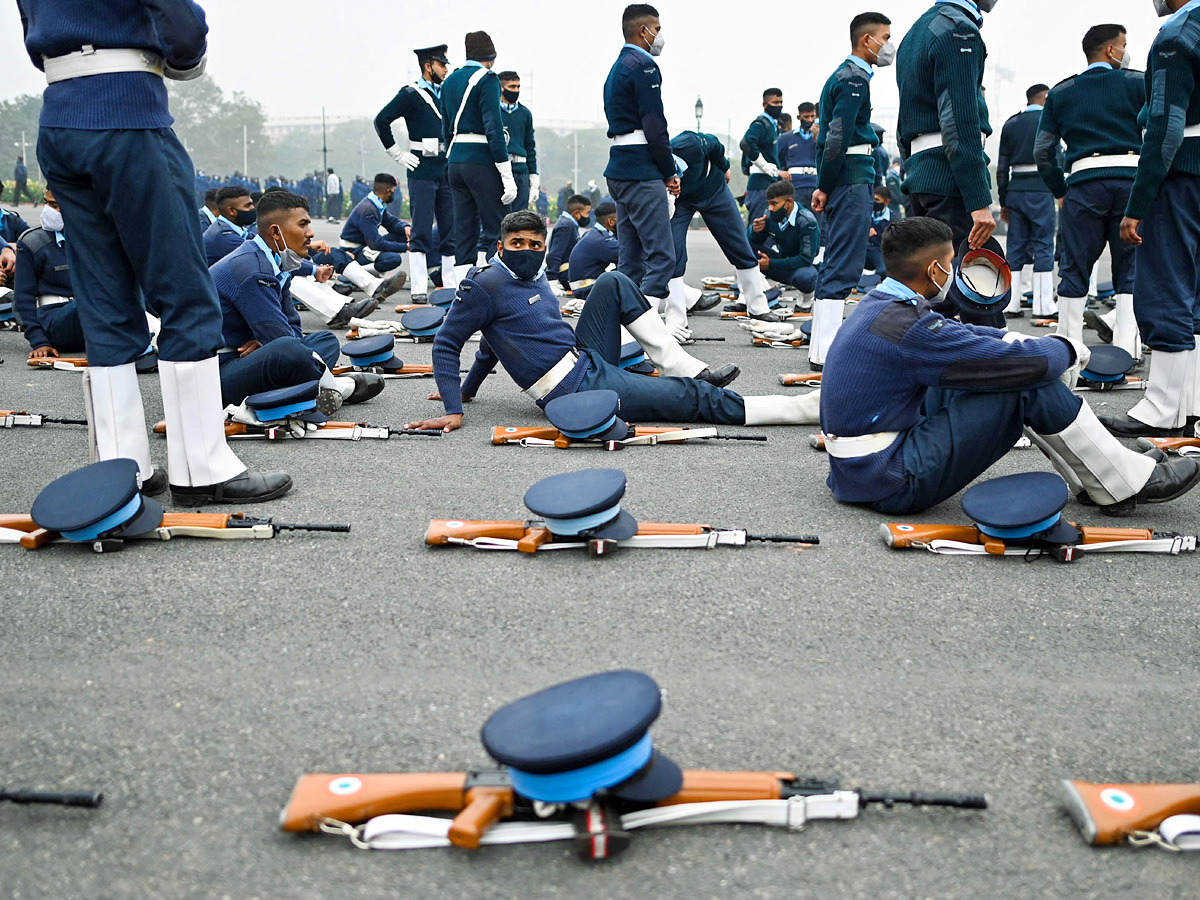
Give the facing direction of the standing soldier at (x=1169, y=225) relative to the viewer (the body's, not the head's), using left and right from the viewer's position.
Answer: facing to the left of the viewer

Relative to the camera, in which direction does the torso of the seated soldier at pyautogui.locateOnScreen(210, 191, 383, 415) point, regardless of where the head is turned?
to the viewer's right

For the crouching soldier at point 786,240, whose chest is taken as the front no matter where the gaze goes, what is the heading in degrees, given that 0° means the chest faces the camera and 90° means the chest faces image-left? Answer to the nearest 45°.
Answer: approximately 45°

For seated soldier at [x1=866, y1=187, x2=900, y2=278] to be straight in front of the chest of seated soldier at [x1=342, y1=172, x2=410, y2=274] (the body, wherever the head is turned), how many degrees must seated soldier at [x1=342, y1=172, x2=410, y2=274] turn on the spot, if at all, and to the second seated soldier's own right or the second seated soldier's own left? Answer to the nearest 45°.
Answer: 0° — they already face them

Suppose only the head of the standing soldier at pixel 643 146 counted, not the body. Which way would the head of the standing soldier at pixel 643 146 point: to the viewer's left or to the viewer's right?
to the viewer's right

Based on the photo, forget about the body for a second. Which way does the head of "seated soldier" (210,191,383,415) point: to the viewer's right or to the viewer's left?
to the viewer's right

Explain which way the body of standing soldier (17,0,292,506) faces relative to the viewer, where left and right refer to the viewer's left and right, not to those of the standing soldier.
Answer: facing away from the viewer and to the right of the viewer

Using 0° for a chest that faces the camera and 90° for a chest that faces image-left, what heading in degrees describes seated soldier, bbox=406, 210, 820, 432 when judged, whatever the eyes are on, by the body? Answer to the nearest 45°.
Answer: approximately 315°

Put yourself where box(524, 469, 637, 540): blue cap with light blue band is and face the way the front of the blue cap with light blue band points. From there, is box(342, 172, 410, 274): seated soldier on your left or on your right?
on your left
